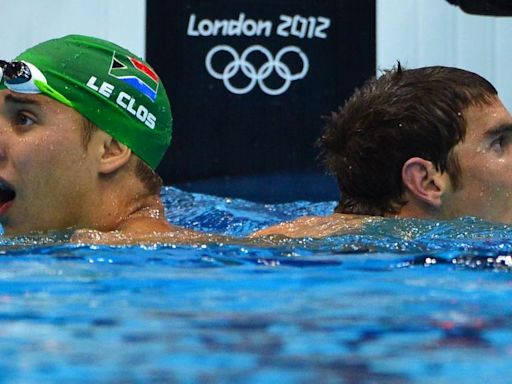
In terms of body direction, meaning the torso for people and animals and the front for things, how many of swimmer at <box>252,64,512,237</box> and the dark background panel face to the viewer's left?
0

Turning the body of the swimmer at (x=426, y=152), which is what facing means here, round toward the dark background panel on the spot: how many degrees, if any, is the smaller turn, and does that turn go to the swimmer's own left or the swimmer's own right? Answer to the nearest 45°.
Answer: approximately 90° to the swimmer's own left

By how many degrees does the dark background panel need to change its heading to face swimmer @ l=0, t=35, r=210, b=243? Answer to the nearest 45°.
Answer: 0° — it already faces them

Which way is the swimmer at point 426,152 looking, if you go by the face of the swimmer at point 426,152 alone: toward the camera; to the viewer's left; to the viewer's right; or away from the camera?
to the viewer's right

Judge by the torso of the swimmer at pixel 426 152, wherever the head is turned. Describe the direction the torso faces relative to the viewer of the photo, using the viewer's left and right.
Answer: facing to the right of the viewer

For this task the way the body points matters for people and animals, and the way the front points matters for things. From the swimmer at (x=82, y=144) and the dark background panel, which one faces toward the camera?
the dark background panel

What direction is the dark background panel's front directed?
toward the camera

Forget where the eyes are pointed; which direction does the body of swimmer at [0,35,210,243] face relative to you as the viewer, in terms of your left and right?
facing to the left of the viewer

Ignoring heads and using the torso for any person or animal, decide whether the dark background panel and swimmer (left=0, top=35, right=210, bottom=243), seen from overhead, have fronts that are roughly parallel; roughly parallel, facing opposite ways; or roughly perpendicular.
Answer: roughly perpendicular
